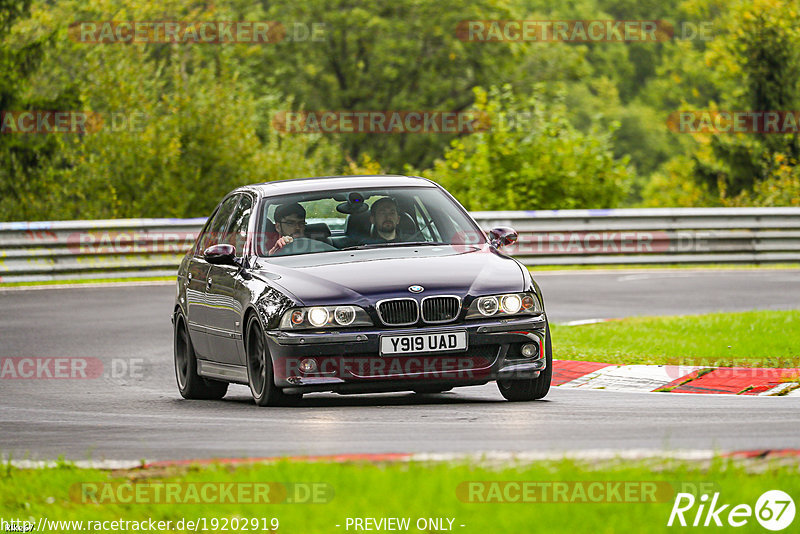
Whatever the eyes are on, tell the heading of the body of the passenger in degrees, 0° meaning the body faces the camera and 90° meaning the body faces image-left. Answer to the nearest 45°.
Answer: approximately 0°

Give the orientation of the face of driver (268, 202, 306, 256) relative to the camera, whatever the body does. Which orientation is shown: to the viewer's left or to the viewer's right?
to the viewer's right

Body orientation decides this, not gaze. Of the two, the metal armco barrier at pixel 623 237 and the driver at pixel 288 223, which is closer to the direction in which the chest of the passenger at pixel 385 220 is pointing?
the driver

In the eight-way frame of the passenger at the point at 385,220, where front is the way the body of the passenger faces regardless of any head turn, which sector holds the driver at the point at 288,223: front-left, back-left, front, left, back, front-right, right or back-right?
right

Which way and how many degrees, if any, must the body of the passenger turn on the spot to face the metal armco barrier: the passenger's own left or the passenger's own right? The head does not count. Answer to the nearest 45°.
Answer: approximately 180°
